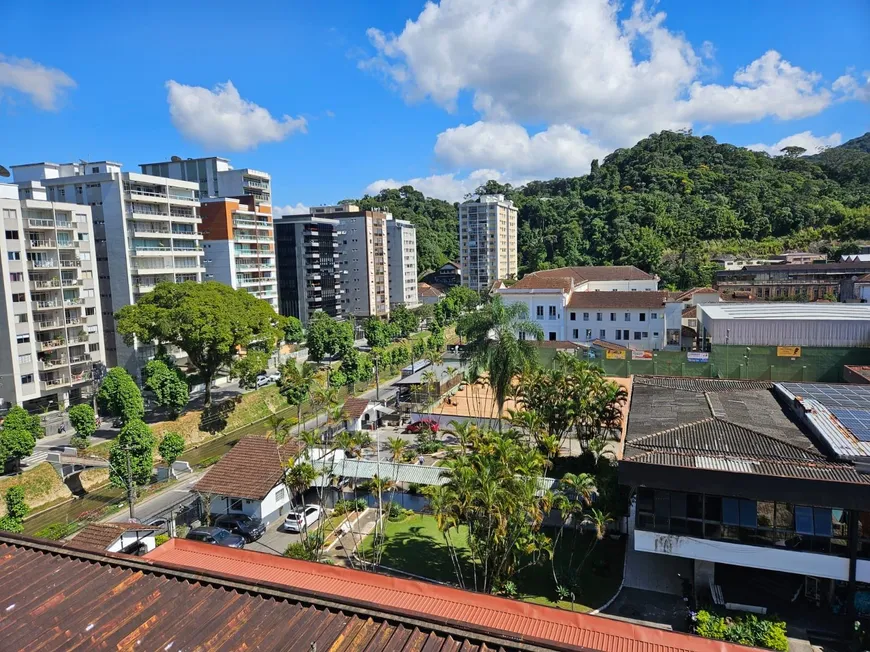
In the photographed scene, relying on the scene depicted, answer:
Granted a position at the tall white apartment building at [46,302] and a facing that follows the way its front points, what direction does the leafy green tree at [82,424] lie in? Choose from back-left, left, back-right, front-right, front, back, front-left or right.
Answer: front-right

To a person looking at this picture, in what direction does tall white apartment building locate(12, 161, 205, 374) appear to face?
facing the viewer and to the right of the viewer

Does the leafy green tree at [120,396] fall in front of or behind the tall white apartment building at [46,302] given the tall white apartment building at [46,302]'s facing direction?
in front

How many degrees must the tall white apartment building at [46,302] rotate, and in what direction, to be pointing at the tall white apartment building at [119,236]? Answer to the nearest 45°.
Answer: approximately 90° to its left

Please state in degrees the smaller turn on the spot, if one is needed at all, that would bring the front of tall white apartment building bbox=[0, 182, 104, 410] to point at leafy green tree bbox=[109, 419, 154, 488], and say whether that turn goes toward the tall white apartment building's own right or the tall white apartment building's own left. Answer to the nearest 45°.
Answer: approximately 45° to the tall white apartment building's own right

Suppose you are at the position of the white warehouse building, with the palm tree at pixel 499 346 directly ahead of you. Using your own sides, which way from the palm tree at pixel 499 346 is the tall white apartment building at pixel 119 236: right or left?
right

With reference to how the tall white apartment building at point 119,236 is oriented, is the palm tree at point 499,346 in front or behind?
in front

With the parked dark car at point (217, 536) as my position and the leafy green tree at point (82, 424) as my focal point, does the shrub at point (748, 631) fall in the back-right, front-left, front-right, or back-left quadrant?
back-right

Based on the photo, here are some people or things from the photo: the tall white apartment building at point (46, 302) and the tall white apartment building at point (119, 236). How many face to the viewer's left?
0

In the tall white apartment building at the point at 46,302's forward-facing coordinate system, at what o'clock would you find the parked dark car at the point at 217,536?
The parked dark car is roughly at 1 o'clock from the tall white apartment building.

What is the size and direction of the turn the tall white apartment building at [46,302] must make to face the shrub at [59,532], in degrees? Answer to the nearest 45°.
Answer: approximately 45° to its right

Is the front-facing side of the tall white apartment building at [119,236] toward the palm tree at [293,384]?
yes

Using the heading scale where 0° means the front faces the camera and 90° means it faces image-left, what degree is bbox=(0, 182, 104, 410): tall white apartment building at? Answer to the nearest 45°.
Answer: approximately 315°

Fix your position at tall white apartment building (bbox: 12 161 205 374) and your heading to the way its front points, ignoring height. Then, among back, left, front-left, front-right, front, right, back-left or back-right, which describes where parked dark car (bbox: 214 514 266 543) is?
front-right
